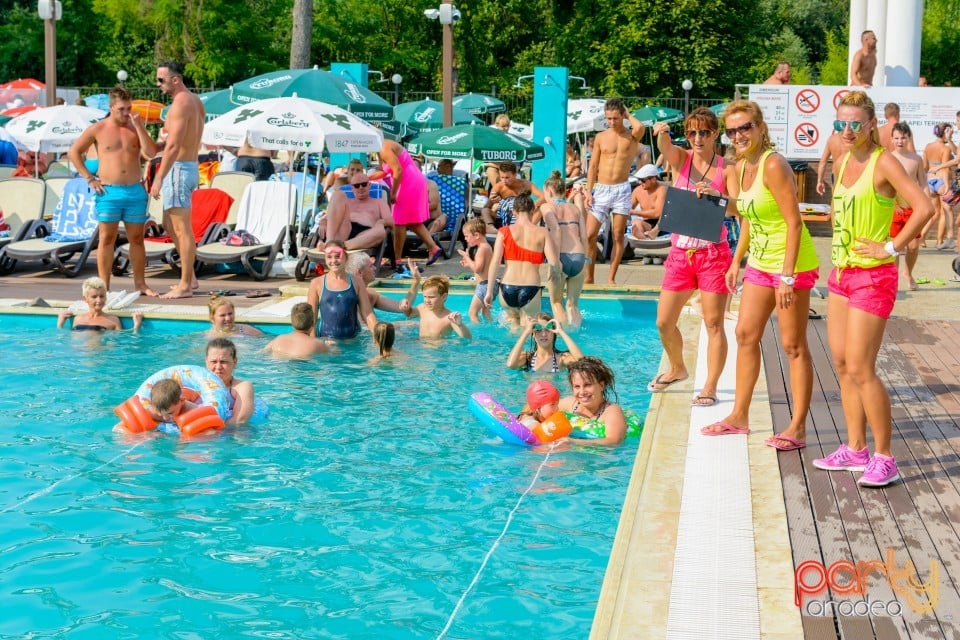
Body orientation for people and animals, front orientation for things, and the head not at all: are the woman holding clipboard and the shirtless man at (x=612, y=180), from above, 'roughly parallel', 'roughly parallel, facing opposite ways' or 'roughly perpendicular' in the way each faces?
roughly parallel

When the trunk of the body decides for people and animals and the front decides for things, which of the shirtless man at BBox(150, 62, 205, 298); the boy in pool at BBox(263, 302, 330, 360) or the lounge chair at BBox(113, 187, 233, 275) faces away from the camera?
the boy in pool

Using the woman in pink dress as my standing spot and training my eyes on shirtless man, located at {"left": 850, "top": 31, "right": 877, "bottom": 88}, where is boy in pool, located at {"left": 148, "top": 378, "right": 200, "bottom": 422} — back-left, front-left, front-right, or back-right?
back-right

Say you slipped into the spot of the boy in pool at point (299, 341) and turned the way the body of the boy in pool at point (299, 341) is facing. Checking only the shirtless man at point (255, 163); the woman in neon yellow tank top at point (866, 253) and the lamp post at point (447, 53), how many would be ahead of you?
2

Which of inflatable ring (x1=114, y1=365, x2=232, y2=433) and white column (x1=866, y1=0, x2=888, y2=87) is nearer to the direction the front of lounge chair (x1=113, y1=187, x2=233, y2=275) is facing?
the inflatable ring

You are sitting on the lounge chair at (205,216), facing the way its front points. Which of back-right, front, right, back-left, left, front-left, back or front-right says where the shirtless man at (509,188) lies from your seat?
left

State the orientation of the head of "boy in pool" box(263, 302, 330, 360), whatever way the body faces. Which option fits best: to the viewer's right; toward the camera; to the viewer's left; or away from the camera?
away from the camera

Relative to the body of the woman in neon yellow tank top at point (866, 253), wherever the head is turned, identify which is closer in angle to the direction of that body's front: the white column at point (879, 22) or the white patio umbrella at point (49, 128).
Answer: the white patio umbrella

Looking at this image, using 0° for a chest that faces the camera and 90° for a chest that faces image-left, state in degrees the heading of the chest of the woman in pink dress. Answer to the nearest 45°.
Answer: approximately 90°

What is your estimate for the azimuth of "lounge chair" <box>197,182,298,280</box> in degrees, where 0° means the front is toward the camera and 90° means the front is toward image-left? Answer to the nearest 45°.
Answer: approximately 45°

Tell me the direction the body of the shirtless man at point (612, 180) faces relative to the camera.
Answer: toward the camera

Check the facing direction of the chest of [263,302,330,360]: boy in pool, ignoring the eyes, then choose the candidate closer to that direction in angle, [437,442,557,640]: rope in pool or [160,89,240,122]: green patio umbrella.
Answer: the green patio umbrella

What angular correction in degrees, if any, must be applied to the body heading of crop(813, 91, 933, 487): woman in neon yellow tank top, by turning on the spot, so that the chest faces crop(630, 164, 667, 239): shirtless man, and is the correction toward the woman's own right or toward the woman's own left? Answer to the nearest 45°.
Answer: approximately 135° to the woman's own right

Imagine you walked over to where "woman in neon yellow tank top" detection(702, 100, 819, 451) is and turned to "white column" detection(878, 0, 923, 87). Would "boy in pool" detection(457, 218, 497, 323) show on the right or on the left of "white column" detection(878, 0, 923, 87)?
left
